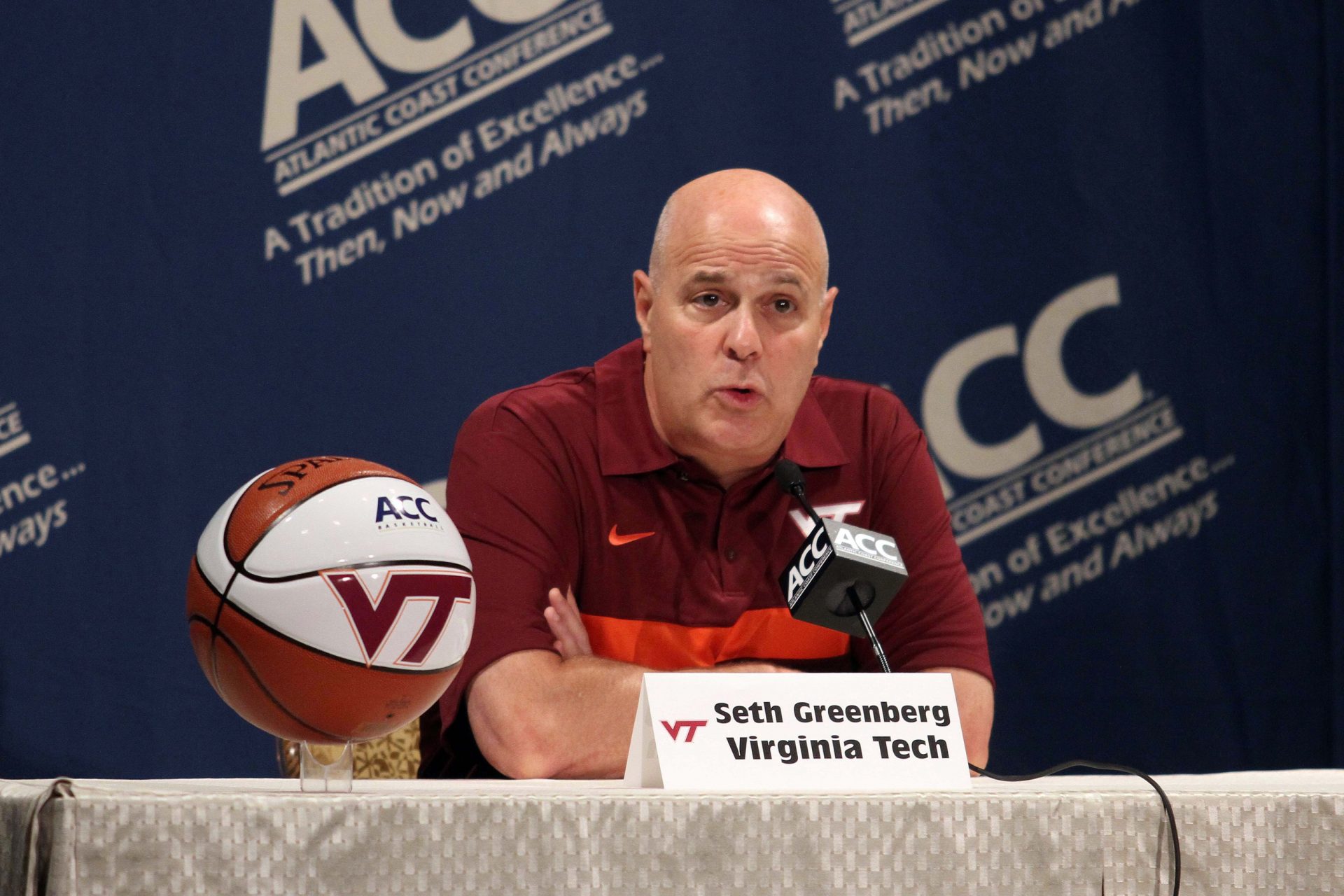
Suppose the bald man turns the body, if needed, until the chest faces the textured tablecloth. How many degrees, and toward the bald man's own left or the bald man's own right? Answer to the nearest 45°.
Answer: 0° — they already face it

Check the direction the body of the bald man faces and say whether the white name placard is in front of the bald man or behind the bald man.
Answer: in front

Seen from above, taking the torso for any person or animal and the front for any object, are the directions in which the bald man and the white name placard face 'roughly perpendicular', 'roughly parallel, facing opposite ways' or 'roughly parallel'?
roughly parallel

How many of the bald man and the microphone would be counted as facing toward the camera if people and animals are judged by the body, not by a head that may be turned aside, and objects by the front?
1

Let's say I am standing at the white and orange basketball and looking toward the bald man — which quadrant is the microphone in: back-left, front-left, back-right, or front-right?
front-right

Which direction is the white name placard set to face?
toward the camera

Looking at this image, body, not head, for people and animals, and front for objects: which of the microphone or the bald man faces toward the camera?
the bald man

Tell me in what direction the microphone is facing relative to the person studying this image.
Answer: facing away from the viewer and to the left of the viewer

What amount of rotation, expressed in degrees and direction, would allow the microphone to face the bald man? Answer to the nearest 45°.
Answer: approximately 45° to its right

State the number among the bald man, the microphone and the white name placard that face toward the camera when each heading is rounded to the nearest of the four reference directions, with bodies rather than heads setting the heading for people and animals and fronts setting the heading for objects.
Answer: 2

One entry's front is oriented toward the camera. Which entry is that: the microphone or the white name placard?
the white name placard
